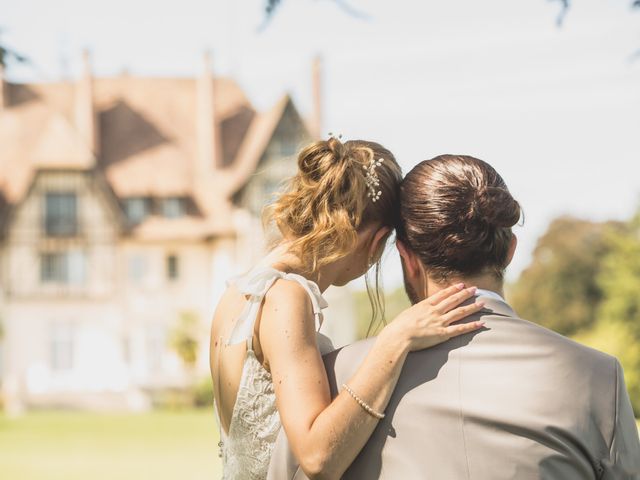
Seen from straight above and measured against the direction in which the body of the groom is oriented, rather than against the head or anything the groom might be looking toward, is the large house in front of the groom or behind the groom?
in front

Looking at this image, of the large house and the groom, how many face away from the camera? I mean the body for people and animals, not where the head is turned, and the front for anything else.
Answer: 1

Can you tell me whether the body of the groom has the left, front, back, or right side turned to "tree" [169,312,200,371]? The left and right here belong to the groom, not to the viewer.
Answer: front

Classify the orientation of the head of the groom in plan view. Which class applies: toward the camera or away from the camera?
away from the camera

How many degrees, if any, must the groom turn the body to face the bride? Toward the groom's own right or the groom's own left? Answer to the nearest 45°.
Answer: approximately 45° to the groom's own left

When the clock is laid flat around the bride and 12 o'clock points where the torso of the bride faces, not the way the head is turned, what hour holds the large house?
The large house is roughly at 10 o'clock from the bride.

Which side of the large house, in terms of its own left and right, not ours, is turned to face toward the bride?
front

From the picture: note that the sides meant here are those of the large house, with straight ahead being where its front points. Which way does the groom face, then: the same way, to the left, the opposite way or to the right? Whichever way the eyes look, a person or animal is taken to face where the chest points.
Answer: the opposite way

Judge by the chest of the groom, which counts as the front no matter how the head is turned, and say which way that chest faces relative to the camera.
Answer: away from the camera

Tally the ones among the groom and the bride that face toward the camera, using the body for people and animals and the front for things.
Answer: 0

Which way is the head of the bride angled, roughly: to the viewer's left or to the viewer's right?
to the viewer's right

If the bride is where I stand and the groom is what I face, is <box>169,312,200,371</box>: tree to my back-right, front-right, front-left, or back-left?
back-left

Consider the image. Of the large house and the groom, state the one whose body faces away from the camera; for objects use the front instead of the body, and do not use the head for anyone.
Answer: the groom

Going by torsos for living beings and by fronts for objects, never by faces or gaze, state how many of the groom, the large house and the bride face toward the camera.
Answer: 1

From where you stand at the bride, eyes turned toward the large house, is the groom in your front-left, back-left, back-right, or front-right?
back-right

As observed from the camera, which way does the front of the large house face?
facing the viewer

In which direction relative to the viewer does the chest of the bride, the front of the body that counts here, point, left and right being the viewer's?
facing away from the viewer and to the right of the viewer

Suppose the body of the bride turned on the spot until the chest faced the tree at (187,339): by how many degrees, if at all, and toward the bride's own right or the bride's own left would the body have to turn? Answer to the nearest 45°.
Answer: approximately 45° to the bride's own left
